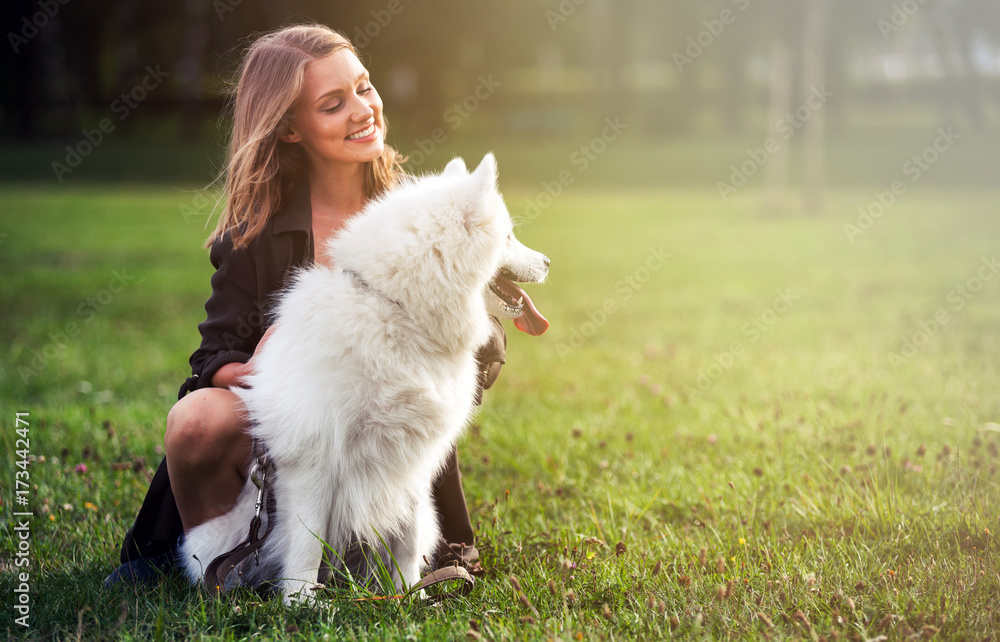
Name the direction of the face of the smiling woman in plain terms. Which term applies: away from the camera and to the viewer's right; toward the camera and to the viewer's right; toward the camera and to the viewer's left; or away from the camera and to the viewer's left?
toward the camera and to the viewer's right

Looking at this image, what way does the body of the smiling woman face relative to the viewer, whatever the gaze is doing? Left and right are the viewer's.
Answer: facing the viewer and to the right of the viewer
